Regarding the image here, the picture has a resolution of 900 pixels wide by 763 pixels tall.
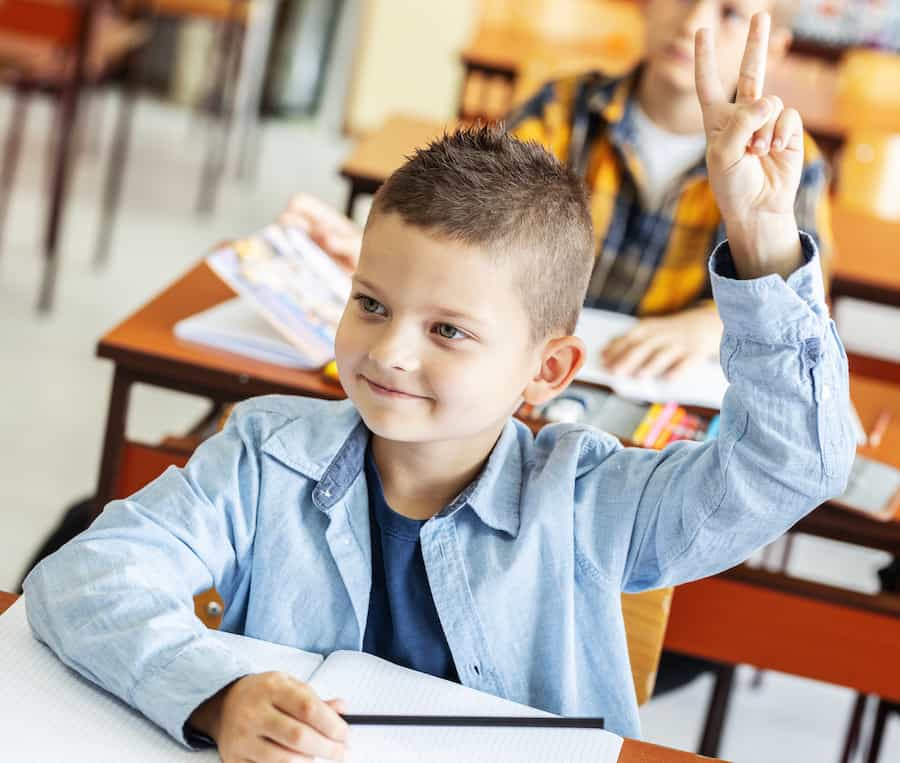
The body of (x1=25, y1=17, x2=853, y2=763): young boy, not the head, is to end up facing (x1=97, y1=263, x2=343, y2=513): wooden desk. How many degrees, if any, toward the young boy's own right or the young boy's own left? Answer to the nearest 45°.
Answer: approximately 90° to the young boy's own right

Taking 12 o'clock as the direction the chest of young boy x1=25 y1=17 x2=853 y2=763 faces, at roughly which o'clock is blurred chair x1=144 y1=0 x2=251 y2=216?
The blurred chair is roughly at 4 o'clock from the young boy.

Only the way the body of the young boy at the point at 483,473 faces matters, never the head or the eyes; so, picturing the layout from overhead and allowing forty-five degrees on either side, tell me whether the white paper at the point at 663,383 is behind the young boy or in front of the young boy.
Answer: behind

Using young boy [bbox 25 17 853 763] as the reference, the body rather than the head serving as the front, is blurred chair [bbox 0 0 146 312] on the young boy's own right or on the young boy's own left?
on the young boy's own right

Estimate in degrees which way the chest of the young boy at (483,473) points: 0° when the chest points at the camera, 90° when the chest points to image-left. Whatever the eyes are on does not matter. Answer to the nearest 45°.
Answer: approximately 45°
